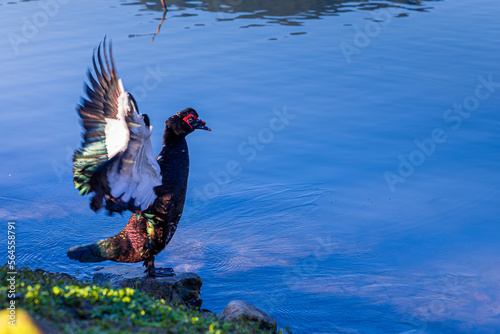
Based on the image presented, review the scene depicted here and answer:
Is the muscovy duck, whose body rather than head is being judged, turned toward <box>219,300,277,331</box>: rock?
yes

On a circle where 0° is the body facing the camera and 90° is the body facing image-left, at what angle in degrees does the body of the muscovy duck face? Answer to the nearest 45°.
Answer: approximately 270°
